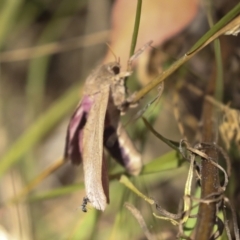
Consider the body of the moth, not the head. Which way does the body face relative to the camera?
to the viewer's right
